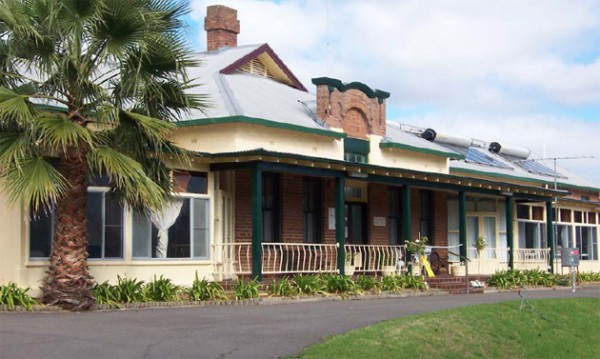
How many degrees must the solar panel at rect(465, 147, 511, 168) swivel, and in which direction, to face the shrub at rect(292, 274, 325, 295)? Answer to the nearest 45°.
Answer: approximately 45° to its right

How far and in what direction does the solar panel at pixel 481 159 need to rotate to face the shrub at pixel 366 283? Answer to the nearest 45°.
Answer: approximately 45° to its right

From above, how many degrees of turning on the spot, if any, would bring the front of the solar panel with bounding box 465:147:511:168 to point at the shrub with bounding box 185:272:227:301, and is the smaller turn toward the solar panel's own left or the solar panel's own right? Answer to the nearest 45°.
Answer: approximately 45° to the solar panel's own right

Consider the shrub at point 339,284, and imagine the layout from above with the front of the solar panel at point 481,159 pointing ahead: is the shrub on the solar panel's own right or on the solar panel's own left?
on the solar panel's own right

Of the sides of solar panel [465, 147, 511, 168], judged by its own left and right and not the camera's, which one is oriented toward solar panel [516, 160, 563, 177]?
left

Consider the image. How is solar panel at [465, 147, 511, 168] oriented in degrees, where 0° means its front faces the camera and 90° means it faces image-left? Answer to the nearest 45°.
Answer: approximately 315°

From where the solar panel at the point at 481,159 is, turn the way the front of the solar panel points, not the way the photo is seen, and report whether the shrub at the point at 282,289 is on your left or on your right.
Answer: on your right

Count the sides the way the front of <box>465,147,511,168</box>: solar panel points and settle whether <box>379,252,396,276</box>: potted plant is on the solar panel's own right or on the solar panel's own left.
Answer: on the solar panel's own right
